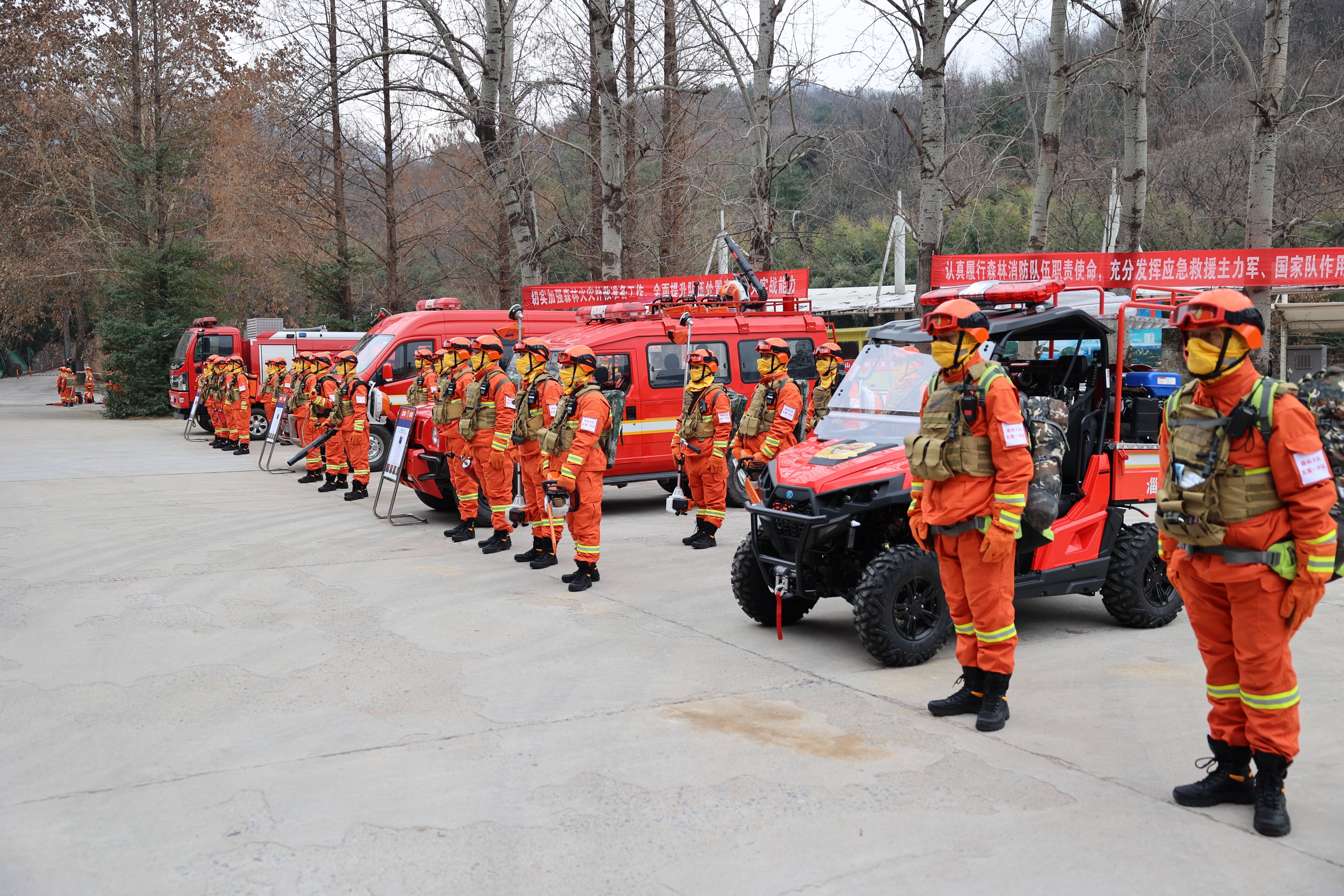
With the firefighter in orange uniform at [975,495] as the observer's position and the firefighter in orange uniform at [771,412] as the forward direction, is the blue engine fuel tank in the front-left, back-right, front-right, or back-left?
front-right

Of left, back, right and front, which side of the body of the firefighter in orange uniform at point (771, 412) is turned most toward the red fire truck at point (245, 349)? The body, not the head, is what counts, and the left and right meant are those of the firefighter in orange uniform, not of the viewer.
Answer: right

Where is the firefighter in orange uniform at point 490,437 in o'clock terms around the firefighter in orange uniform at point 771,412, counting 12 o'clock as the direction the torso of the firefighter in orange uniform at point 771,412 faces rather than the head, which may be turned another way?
the firefighter in orange uniform at point 490,437 is roughly at 1 o'clock from the firefighter in orange uniform at point 771,412.

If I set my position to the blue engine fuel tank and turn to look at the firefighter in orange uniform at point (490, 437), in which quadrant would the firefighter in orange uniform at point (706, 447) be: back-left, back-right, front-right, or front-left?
front-right

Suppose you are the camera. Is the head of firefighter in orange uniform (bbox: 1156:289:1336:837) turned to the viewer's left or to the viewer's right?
to the viewer's left

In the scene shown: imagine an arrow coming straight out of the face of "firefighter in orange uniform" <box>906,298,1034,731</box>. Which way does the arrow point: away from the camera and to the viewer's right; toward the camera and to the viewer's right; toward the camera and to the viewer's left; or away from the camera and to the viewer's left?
toward the camera and to the viewer's left

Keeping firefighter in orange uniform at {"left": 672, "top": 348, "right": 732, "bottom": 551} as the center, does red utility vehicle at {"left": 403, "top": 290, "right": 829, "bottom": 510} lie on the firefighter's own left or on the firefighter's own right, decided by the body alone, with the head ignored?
on the firefighter's own right

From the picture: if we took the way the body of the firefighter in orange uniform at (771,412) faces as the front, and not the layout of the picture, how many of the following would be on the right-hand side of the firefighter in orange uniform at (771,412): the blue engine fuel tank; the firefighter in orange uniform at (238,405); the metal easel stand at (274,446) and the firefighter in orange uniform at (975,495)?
2

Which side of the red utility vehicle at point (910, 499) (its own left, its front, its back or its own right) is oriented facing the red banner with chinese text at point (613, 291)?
right

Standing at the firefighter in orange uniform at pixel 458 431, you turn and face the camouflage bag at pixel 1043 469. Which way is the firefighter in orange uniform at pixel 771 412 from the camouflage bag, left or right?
left

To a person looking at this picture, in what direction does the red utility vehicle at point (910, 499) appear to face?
facing the viewer and to the left of the viewer

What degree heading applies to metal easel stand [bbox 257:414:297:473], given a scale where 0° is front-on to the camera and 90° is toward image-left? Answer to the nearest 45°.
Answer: approximately 45°
